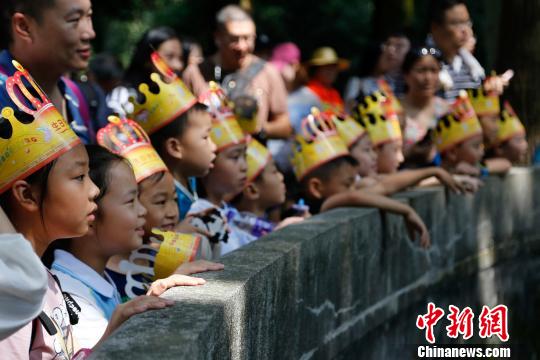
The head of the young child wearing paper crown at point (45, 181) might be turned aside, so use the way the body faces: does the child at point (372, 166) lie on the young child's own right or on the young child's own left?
on the young child's own left

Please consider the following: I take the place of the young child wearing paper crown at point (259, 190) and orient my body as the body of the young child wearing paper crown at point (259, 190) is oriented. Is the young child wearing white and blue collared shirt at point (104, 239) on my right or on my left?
on my right

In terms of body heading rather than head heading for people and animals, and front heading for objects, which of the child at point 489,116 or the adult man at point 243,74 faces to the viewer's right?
the child

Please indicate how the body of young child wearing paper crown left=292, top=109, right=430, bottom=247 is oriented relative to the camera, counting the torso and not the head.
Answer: to the viewer's right

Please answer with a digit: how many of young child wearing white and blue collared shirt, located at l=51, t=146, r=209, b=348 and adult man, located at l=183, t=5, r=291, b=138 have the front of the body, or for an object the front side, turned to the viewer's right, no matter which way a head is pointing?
1

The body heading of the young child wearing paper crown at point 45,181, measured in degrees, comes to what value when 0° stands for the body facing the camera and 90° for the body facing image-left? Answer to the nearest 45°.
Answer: approximately 270°

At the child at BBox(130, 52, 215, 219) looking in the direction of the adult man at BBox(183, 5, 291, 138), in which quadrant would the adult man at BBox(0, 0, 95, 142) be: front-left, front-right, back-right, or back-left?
back-left

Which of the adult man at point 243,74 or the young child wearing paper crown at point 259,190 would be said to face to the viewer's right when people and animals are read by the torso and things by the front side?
the young child wearing paper crown

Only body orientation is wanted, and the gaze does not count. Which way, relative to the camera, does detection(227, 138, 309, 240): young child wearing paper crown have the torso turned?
to the viewer's right
